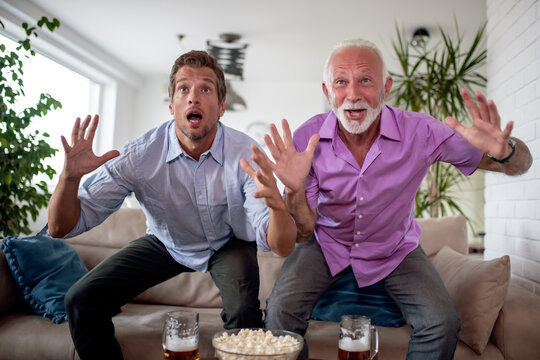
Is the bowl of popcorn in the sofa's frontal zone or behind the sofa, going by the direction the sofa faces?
frontal zone

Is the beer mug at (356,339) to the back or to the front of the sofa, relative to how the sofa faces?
to the front

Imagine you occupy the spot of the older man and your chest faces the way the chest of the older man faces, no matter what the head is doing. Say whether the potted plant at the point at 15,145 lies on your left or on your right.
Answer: on your right

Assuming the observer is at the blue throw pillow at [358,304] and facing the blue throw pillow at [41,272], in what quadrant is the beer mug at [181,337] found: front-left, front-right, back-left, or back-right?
front-left

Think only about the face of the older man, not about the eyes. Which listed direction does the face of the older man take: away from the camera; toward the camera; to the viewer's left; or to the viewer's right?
toward the camera

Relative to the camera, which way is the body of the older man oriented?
toward the camera

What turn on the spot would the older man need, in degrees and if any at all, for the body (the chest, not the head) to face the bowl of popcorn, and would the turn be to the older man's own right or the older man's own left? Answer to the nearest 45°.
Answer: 0° — they already face it

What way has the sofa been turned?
toward the camera

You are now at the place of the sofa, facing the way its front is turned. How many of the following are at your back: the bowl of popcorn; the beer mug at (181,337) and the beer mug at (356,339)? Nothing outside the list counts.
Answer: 0

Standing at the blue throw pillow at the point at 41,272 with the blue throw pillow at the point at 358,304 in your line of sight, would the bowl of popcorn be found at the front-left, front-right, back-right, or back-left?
front-right
